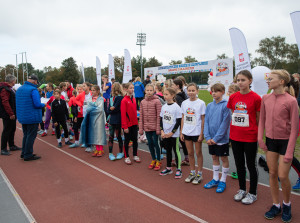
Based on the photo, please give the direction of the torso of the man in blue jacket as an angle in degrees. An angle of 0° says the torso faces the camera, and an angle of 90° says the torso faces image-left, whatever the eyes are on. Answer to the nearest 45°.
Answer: approximately 225°
